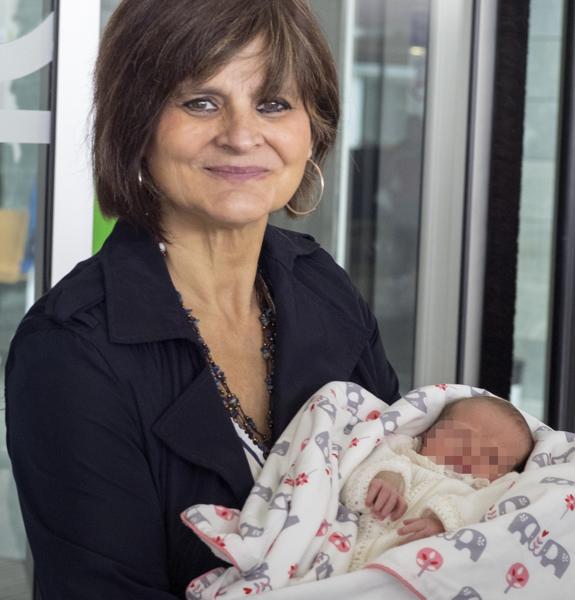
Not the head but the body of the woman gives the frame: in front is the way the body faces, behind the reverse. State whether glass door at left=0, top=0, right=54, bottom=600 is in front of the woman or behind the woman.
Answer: behind

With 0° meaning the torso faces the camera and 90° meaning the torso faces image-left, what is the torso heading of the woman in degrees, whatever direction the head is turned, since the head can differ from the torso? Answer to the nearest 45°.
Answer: approximately 315°

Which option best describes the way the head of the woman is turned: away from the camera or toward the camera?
toward the camera
